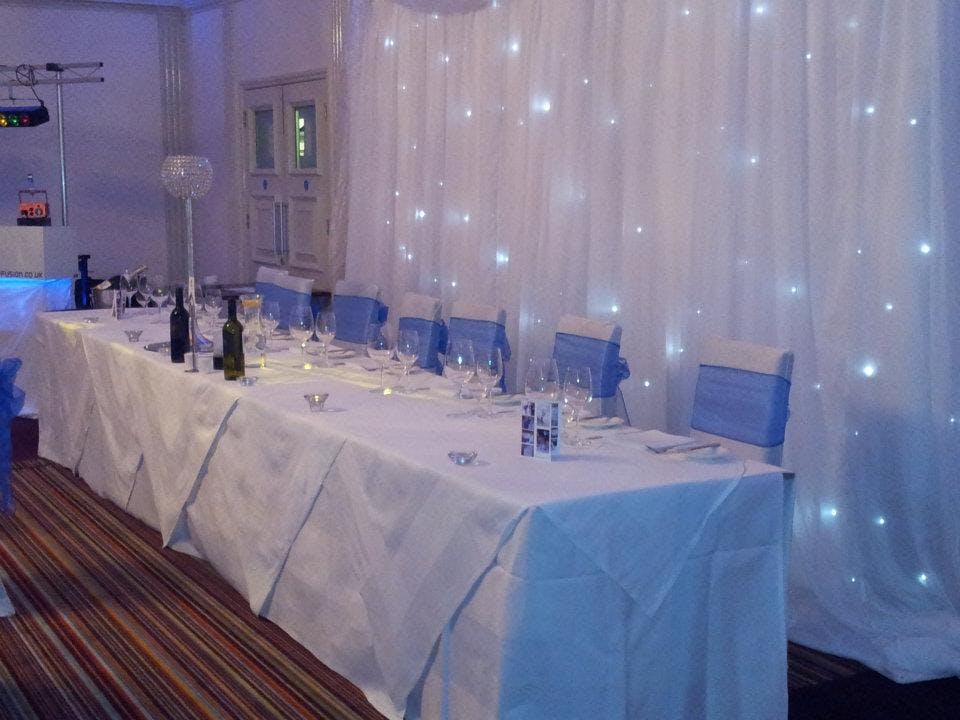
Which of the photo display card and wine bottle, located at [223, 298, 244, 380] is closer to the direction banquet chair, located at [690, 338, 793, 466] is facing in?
the photo display card

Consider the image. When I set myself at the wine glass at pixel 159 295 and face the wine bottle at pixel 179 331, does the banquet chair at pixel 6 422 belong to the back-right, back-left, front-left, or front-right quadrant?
front-right

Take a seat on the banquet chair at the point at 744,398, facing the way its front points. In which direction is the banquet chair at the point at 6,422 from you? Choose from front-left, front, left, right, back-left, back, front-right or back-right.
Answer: front-right

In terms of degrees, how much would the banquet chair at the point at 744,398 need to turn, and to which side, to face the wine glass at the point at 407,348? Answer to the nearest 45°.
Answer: approximately 45° to its right

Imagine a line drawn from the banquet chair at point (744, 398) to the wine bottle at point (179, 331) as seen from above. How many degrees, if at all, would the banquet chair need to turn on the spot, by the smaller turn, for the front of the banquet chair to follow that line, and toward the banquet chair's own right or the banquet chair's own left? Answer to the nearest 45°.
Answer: approximately 45° to the banquet chair's own right

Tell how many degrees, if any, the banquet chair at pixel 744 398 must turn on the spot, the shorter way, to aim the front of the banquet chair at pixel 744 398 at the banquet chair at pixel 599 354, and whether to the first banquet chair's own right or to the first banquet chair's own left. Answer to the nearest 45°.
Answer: approximately 90° to the first banquet chair's own right

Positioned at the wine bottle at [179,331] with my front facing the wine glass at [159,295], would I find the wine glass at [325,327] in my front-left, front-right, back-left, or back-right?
back-right

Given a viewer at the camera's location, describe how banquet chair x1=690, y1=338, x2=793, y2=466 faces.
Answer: facing the viewer and to the left of the viewer

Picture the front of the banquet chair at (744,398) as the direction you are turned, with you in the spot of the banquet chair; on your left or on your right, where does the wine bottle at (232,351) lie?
on your right

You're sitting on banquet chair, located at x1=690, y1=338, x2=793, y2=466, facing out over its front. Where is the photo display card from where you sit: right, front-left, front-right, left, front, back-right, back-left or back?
front

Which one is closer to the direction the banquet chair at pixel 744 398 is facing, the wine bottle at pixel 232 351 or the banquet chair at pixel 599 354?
the wine bottle

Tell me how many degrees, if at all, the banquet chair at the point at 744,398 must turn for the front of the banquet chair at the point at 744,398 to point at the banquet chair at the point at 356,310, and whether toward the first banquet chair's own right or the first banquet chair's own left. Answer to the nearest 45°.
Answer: approximately 90° to the first banquet chair's own right
